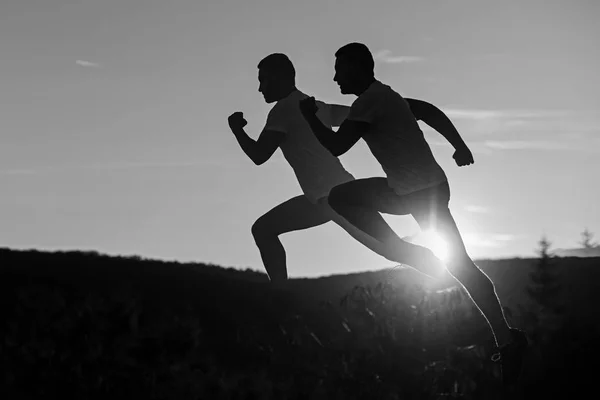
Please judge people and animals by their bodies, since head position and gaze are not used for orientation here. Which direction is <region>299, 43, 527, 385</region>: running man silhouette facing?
to the viewer's left

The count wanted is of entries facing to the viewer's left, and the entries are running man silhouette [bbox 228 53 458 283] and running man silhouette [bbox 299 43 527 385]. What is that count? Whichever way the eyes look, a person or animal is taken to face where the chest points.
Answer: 2

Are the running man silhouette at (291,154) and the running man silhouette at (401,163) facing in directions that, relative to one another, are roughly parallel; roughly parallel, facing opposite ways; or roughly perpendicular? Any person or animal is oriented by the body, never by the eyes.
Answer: roughly parallel

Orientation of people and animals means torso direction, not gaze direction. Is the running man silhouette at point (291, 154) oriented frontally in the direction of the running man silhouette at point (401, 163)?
no

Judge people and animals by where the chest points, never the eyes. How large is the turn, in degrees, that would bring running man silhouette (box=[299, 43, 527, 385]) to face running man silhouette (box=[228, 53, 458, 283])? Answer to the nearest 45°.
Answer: approximately 45° to its right

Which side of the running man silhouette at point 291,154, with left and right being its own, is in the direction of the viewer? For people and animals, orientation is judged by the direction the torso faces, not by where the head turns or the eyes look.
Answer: left
